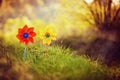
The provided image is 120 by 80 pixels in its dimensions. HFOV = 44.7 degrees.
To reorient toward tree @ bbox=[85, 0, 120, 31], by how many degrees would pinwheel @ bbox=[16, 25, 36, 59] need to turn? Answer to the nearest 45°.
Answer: approximately 90° to its left

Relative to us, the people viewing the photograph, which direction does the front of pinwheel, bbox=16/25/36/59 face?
facing the viewer
